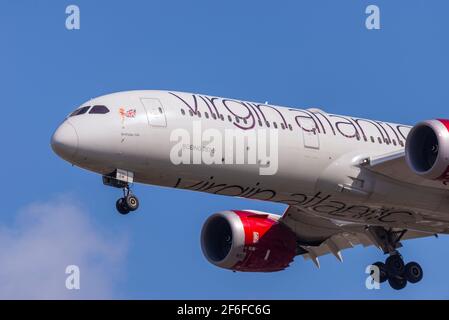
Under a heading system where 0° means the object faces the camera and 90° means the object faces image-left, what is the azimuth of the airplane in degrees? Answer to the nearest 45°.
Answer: approximately 45°
